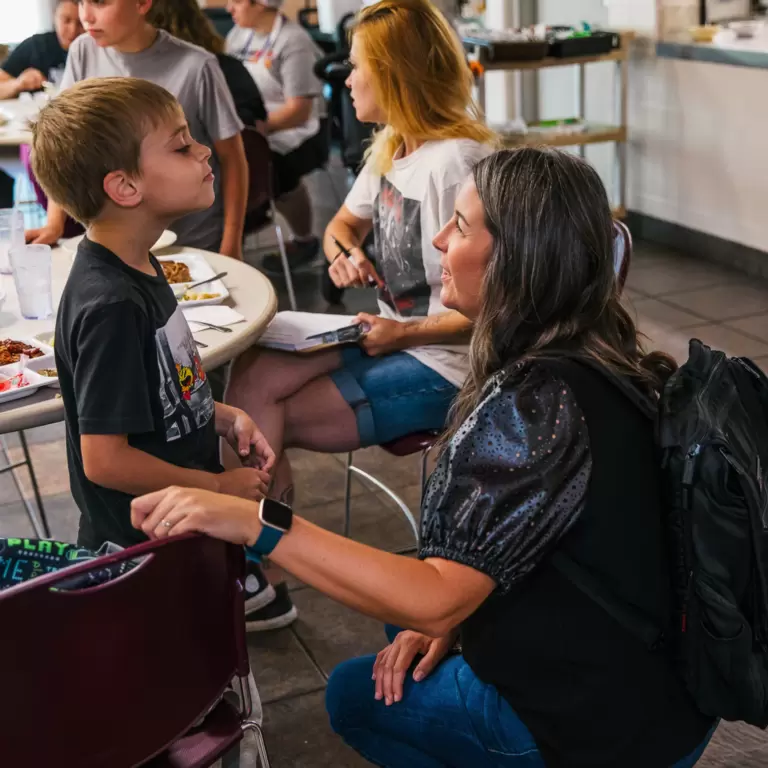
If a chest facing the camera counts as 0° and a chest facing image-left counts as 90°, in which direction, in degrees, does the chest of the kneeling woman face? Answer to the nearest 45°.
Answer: approximately 90°

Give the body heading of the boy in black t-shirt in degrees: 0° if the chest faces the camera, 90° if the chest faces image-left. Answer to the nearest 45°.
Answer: approximately 270°

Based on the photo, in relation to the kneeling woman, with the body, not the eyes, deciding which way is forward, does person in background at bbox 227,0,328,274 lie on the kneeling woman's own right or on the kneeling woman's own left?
on the kneeling woman's own right

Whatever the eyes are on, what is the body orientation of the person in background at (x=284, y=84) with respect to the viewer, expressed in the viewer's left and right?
facing the viewer and to the left of the viewer

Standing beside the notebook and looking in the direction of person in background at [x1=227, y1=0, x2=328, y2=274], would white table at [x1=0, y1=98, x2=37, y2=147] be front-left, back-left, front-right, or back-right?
front-left

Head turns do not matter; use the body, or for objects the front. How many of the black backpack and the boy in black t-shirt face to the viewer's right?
2

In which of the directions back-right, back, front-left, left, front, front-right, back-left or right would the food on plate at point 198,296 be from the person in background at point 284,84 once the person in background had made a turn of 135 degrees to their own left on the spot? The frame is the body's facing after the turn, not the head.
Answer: right

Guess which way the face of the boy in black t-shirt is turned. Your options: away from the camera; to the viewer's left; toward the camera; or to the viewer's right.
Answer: to the viewer's right

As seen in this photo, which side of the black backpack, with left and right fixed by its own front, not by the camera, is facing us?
right

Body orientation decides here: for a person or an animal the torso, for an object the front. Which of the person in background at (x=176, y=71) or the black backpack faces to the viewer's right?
the black backpack

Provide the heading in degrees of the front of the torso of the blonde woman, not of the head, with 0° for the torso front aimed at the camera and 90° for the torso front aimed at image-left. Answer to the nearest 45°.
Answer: approximately 45°

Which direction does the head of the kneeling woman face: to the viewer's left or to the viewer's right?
to the viewer's left

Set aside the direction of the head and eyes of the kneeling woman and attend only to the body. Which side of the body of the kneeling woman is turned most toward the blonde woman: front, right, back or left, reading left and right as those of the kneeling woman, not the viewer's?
right

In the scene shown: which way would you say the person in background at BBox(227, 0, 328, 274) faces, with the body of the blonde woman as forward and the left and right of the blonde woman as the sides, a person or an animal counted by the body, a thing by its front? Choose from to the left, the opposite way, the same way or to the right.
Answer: the same way

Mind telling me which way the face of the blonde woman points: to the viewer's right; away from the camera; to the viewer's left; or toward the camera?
to the viewer's left
